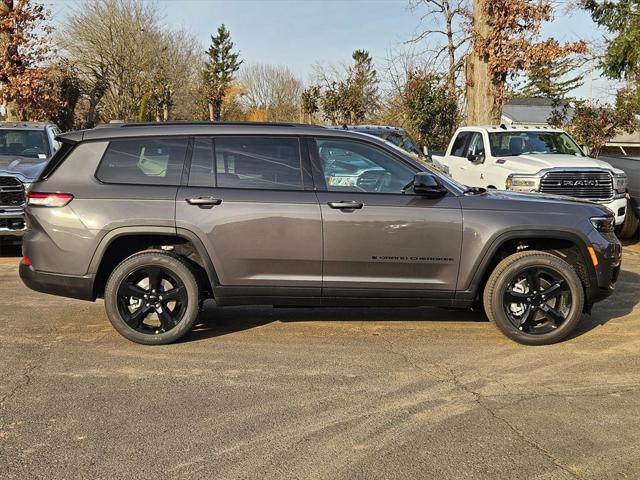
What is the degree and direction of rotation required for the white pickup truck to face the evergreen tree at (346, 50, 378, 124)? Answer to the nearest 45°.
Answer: approximately 180°

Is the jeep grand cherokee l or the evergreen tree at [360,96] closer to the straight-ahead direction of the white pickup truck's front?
the jeep grand cherokee l

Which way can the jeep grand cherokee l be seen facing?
to the viewer's right

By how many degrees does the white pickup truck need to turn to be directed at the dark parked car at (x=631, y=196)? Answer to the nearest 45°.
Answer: approximately 90° to its left

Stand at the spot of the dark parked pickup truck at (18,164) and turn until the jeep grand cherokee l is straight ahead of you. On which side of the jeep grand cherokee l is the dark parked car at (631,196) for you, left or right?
left

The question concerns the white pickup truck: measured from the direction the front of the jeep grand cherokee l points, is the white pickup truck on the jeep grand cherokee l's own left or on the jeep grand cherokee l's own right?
on the jeep grand cherokee l's own left

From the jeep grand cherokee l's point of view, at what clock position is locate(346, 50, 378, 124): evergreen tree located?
The evergreen tree is roughly at 9 o'clock from the jeep grand cherokee l.

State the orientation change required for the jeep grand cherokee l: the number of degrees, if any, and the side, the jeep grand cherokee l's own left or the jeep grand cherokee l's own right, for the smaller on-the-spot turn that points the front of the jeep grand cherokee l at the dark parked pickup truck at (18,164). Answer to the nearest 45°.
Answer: approximately 135° to the jeep grand cherokee l's own left
